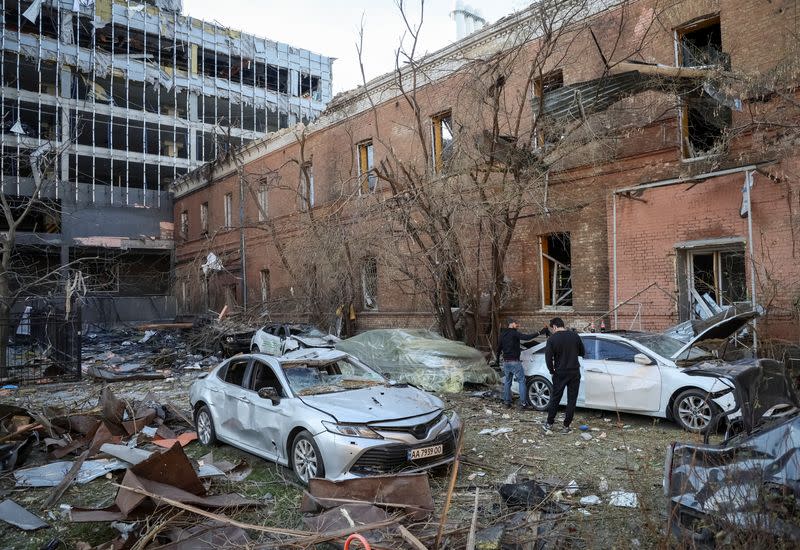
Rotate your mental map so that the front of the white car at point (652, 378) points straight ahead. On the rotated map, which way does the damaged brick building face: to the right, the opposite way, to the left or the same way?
to the right

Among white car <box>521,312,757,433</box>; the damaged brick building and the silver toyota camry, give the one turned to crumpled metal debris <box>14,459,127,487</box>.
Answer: the damaged brick building

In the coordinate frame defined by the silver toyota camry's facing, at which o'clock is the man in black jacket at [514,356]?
The man in black jacket is roughly at 9 o'clock from the silver toyota camry.

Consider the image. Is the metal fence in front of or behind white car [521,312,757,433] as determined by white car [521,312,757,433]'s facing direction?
behind

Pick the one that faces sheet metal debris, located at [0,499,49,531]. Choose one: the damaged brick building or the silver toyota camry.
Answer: the damaged brick building

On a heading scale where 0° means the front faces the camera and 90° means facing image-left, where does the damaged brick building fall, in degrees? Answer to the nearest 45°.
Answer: approximately 45°

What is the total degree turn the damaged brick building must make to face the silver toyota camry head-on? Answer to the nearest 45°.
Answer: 0° — it already faces it

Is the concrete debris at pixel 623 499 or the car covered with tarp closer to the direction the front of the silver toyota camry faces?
the concrete debris

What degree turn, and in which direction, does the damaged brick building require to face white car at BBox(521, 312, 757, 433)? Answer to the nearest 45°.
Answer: approximately 45° to its left

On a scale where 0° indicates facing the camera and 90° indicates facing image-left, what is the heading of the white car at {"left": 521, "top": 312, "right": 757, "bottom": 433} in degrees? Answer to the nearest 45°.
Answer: approximately 315°

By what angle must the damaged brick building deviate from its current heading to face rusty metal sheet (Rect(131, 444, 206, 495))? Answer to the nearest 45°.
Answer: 0° — it already faces it

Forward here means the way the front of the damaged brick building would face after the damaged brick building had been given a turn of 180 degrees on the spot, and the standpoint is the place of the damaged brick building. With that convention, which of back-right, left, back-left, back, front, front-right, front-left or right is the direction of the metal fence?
back-left
